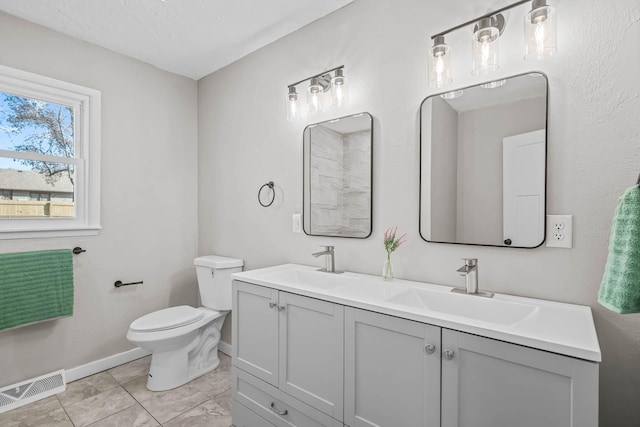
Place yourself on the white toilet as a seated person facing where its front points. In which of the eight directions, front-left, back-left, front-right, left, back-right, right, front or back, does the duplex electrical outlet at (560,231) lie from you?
left

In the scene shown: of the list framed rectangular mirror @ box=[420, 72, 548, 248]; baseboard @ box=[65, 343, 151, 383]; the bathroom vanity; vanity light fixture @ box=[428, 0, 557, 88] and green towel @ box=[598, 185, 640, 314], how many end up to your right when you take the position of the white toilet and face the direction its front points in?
1

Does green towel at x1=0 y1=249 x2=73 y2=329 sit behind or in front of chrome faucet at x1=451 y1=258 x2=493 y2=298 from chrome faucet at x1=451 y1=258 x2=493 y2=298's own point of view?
in front

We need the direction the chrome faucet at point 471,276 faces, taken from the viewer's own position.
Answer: facing the viewer and to the left of the viewer

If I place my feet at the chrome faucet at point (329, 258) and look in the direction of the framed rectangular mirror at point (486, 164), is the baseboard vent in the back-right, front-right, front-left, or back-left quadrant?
back-right

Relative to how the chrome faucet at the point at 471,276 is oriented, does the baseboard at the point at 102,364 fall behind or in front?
in front

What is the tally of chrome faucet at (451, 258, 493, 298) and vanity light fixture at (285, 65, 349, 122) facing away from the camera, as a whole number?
0

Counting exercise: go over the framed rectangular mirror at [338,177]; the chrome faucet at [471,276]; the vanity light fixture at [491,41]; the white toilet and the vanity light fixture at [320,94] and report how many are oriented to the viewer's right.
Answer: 0

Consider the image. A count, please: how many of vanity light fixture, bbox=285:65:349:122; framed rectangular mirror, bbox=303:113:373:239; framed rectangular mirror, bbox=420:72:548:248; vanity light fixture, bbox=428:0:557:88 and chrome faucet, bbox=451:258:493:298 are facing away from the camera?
0

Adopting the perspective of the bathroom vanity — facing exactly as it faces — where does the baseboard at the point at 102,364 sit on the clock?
The baseboard is roughly at 2 o'clock from the bathroom vanity.

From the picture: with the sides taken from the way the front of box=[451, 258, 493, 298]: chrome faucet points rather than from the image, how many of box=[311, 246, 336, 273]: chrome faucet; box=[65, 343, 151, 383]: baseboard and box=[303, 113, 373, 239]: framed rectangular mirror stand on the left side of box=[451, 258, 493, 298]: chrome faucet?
0

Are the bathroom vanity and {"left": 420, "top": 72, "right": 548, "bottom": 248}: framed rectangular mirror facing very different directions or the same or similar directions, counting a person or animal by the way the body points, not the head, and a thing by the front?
same or similar directions
